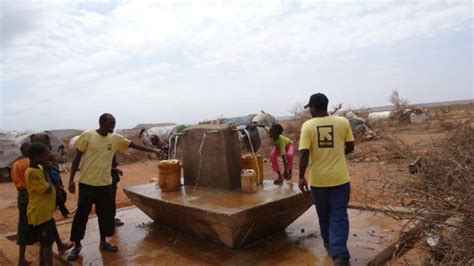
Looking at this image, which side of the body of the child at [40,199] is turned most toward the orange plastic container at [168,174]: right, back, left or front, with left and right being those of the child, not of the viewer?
front

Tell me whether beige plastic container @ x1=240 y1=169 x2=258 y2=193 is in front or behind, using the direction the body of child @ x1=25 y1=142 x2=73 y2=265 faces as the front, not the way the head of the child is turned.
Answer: in front

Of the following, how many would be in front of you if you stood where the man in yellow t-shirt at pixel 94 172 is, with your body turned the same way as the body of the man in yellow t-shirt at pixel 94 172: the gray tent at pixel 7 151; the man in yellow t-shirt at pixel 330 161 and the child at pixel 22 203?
1

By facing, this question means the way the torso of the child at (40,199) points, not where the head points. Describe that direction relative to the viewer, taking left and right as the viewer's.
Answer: facing to the right of the viewer

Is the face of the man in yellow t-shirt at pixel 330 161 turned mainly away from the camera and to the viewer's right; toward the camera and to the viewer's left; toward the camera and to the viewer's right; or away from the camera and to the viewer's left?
away from the camera and to the viewer's left

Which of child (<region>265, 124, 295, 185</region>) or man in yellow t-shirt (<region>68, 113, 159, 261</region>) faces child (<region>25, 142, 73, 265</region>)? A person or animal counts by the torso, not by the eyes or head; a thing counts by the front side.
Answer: child (<region>265, 124, 295, 185</region>)

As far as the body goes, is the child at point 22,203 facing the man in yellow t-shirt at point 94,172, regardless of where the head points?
yes

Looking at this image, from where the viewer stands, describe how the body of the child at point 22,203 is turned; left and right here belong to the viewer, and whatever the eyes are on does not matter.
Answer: facing to the right of the viewer

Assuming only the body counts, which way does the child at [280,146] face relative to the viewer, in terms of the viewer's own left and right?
facing the viewer and to the left of the viewer

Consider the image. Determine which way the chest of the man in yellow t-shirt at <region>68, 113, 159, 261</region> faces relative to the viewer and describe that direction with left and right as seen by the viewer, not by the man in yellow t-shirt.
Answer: facing the viewer and to the right of the viewer
